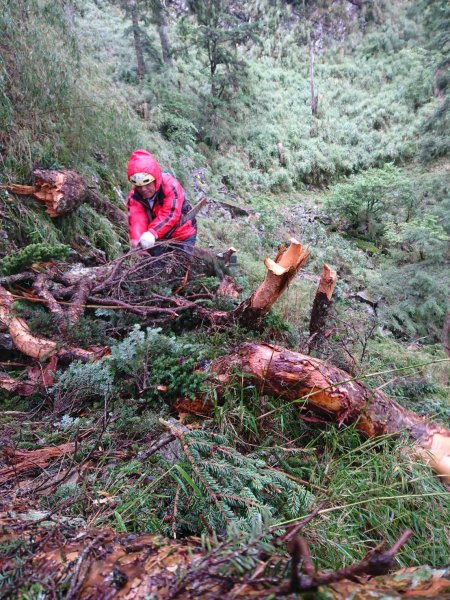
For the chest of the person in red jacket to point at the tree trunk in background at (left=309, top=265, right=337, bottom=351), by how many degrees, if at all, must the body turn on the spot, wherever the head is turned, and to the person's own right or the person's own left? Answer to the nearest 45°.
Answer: approximately 90° to the person's own left

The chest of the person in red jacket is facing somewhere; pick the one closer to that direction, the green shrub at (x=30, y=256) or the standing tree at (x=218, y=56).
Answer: the green shrub

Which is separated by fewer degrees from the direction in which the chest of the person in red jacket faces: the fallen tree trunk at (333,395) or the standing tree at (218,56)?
the fallen tree trunk

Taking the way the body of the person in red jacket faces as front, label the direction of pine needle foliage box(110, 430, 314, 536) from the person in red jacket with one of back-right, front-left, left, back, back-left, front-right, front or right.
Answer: front-left

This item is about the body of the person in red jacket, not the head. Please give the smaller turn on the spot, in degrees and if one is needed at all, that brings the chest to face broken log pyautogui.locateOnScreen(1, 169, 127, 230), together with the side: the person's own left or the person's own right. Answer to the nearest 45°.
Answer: approximately 90° to the person's own right

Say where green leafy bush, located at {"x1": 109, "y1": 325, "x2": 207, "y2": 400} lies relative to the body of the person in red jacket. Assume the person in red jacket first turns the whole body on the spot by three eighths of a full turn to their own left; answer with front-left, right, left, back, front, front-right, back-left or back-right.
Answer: right

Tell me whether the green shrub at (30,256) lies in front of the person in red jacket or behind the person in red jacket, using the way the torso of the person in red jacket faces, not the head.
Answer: in front

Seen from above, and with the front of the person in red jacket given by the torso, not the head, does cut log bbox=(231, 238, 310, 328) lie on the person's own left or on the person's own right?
on the person's own left

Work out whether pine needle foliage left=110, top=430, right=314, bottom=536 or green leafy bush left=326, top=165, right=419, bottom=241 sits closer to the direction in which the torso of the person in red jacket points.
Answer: the pine needle foliage

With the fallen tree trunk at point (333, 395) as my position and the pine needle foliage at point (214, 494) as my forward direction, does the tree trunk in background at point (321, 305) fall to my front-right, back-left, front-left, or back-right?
back-right

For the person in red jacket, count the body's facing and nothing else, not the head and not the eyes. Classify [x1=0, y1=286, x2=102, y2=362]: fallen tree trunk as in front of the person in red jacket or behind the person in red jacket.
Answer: in front

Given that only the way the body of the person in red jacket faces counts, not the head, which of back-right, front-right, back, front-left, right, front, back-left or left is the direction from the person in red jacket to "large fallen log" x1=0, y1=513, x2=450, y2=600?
front-left

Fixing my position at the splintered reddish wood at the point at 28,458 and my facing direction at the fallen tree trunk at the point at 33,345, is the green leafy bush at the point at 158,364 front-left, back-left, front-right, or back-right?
front-right

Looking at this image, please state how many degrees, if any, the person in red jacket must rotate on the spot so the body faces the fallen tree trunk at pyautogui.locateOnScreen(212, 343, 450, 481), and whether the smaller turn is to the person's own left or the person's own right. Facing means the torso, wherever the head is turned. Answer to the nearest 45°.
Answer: approximately 45° to the person's own left

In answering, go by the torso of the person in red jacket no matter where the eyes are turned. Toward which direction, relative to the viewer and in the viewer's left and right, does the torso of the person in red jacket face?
facing the viewer and to the left of the viewer
